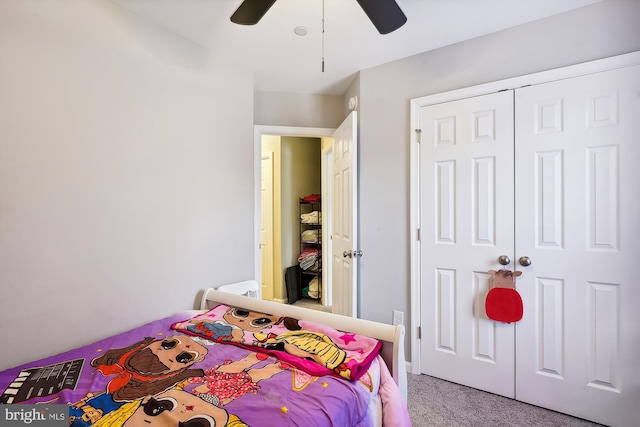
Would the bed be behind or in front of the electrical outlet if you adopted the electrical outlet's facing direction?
in front

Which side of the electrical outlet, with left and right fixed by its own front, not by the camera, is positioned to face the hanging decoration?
left

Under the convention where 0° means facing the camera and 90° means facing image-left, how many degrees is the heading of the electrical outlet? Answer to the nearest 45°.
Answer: approximately 45°

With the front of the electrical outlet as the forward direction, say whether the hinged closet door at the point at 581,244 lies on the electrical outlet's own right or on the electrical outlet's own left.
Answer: on the electrical outlet's own left

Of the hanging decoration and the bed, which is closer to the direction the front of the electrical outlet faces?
the bed

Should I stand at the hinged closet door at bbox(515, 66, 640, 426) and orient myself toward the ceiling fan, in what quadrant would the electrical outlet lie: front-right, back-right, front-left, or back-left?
front-right
